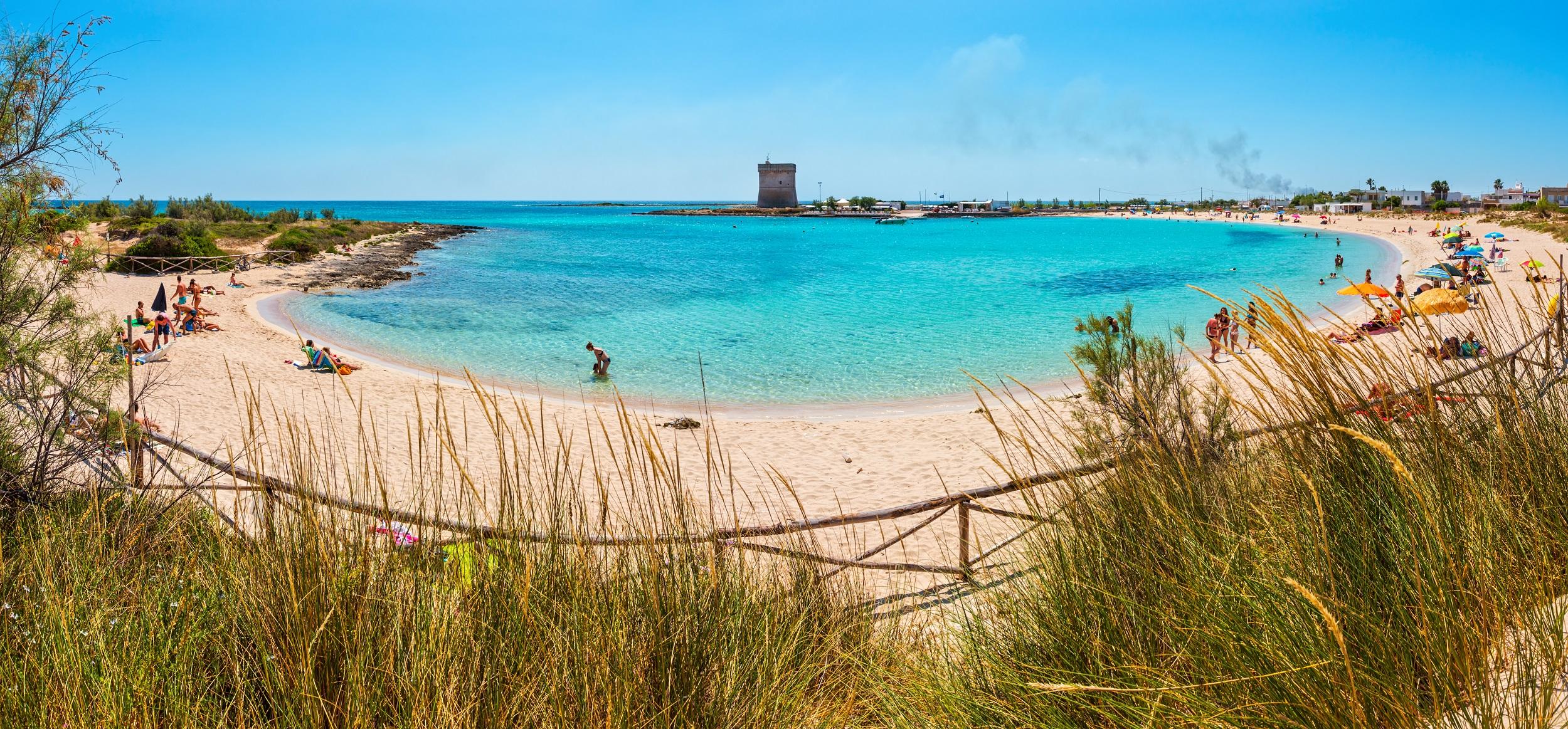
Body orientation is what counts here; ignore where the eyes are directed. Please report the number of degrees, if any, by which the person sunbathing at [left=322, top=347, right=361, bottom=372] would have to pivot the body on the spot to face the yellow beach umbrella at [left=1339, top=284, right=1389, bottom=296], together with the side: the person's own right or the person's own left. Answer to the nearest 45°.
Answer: approximately 45° to the person's own right

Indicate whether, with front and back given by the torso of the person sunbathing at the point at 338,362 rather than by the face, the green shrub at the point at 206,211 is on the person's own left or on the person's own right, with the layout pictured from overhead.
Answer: on the person's own left

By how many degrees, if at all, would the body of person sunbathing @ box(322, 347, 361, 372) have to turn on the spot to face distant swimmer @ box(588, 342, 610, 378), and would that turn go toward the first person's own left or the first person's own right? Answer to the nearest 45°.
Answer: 0° — they already face them

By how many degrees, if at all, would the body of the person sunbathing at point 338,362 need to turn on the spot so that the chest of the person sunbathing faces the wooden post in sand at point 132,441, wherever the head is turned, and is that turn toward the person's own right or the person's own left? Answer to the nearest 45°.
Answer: approximately 90° to the person's own right

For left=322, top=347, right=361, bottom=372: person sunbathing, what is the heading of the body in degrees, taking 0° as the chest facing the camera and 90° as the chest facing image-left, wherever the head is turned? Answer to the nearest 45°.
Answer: approximately 270°

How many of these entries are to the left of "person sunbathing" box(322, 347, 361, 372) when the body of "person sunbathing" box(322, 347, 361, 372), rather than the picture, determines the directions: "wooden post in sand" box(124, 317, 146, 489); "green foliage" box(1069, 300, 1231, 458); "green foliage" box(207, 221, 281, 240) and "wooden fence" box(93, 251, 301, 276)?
2

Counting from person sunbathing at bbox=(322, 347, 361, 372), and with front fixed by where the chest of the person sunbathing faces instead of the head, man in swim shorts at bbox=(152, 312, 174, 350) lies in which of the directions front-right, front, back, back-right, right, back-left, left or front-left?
back-left

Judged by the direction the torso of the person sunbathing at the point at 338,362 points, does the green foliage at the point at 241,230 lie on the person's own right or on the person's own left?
on the person's own left
